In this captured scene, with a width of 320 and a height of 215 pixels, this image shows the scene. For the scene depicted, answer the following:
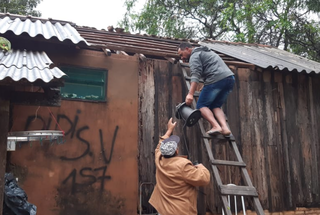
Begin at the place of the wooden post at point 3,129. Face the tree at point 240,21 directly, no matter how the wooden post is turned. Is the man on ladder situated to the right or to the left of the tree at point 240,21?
right

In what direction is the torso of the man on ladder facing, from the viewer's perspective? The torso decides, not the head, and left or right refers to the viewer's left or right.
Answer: facing to the left of the viewer

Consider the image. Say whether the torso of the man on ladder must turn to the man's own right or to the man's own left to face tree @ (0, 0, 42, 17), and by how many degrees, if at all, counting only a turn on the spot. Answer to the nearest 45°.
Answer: approximately 45° to the man's own right

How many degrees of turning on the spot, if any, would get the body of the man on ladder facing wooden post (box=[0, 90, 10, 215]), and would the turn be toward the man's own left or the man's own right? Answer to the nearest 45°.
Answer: approximately 45° to the man's own left

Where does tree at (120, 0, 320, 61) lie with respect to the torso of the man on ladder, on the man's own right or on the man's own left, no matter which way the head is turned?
on the man's own right

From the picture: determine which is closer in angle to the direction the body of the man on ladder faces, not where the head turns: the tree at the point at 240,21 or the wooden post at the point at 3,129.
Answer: the wooden post
